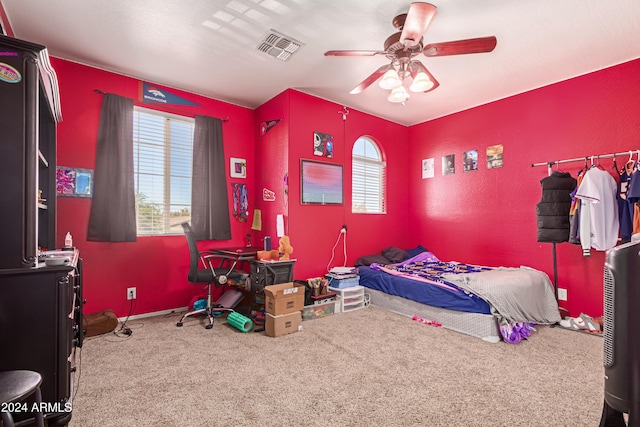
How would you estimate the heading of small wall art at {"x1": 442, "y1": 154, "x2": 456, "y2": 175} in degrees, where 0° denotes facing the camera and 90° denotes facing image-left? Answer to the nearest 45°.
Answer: approximately 45°

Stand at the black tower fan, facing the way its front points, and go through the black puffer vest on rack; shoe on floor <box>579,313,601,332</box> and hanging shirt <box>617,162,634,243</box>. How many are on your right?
3

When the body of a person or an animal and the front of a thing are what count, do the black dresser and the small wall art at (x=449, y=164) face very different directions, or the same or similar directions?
very different directions

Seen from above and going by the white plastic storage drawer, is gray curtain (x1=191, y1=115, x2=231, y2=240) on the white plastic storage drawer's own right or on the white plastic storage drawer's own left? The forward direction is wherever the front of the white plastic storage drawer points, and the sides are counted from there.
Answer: on the white plastic storage drawer's own right

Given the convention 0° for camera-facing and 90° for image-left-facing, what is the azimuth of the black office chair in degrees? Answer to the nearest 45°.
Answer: approximately 270°

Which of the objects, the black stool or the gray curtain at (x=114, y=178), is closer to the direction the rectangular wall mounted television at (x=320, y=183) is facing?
the black stool

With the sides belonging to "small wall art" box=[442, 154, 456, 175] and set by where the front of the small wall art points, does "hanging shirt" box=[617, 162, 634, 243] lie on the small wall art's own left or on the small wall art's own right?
on the small wall art's own left

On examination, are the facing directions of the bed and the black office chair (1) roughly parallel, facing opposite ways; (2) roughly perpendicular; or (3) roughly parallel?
roughly perpendicular

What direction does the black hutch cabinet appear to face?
to the viewer's right
